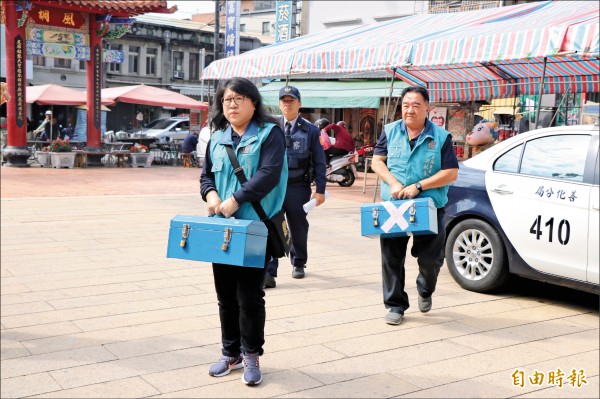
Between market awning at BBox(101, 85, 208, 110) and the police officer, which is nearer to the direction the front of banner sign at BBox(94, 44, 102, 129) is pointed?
the police officer

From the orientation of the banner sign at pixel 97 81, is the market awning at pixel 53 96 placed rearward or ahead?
rearward

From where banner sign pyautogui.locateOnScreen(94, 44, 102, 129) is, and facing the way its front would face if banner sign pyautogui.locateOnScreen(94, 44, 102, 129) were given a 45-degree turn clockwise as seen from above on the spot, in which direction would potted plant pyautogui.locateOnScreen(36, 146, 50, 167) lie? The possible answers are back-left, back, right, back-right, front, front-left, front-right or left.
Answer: front

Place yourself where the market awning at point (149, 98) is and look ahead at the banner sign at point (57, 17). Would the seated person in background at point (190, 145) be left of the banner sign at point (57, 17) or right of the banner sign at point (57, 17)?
left

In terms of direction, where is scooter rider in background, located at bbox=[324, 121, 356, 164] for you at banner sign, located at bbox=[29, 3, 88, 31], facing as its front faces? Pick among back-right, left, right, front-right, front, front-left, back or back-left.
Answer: front-left

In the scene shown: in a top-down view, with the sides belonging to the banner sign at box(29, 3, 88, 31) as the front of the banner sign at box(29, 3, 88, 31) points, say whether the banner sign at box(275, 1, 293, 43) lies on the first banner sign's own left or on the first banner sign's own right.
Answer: on the first banner sign's own left

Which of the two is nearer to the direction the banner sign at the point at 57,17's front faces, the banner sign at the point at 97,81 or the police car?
the police car

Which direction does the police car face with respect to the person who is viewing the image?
facing the viewer and to the right of the viewer

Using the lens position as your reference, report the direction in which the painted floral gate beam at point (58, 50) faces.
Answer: facing the viewer

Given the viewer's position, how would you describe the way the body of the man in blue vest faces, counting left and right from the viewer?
facing the viewer and to the left of the viewer

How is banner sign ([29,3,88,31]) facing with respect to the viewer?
toward the camera

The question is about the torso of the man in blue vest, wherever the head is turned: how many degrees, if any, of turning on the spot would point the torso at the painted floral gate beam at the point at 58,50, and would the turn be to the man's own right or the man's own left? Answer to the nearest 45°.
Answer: approximately 90° to the man's own right
